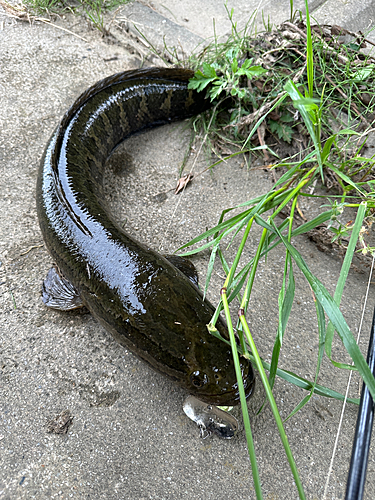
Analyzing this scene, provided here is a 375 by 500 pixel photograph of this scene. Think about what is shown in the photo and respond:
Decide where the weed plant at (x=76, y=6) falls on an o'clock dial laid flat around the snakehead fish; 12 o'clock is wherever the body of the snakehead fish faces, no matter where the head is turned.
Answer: The weed plant is roughly at 7 o'clock from the snakehead fish.

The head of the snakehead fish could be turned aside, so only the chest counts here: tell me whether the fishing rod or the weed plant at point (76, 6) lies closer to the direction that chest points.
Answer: the fishing rod

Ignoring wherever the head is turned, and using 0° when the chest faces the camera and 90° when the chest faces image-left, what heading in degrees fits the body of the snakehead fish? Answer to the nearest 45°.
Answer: approximately 315°

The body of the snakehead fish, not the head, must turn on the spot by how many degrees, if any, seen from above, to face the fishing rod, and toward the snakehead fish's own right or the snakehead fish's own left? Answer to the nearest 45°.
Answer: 0° — it already faces it

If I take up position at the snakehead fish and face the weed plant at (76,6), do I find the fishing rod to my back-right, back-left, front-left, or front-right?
back-right
